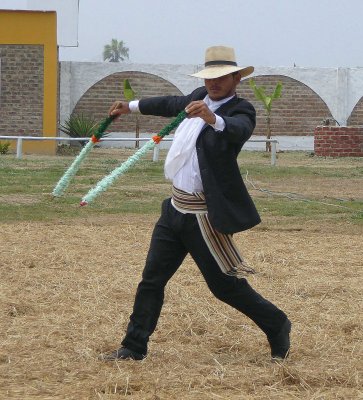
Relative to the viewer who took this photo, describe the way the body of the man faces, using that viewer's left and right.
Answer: facing the viewer and to the left of the viewer

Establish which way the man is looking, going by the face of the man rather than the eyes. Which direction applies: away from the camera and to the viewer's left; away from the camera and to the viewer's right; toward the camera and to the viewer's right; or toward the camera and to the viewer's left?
toward the camera and to the viewer's left

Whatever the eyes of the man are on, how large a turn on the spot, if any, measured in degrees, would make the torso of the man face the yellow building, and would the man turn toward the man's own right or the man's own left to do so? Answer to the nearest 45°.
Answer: approximately 135° to the man's own right

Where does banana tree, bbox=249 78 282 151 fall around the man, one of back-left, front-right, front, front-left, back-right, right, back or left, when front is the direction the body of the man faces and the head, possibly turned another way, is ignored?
back-right
